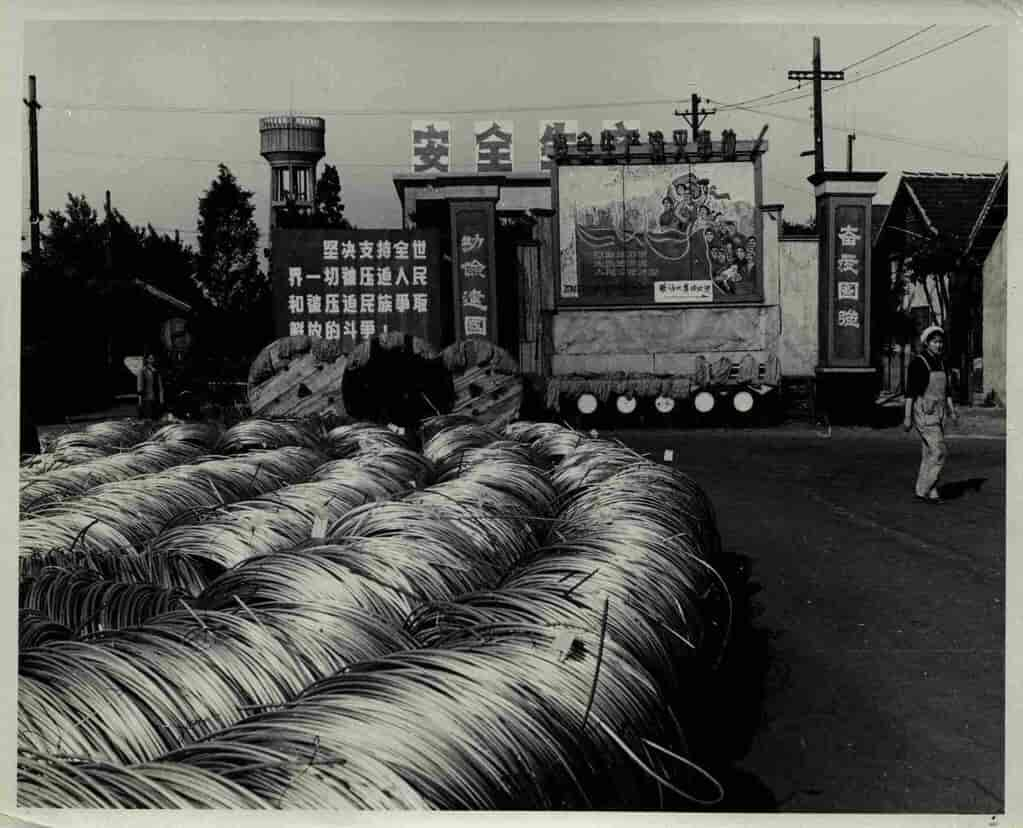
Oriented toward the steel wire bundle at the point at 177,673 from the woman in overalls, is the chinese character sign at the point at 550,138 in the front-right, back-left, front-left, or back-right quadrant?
back-right

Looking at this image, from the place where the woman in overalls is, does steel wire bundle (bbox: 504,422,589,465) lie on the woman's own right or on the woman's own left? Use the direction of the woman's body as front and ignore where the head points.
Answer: on the woman's own right

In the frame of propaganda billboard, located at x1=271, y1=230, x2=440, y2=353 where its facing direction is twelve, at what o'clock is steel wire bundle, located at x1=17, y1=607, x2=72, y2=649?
The steel wire bundle is roughly at 12 o'clock from the propaganda billboard.

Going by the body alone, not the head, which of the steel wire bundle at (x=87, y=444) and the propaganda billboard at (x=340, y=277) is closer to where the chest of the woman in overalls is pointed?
the steel wire bundle

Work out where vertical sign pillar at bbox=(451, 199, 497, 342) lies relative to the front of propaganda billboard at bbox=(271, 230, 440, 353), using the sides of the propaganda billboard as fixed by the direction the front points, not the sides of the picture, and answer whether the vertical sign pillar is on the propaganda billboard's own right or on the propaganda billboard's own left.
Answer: on the propaganda billboard's own left

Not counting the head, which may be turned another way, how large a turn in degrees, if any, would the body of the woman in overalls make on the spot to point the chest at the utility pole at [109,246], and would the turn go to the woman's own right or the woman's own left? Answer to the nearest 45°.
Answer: approximately 135° to the woman's own right
